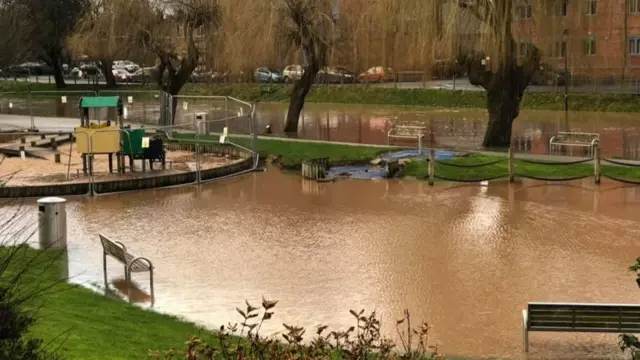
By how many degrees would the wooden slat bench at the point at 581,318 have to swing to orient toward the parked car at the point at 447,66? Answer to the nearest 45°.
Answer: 0° — it already faces it

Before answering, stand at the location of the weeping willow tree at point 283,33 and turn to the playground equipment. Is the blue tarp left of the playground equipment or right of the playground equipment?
left

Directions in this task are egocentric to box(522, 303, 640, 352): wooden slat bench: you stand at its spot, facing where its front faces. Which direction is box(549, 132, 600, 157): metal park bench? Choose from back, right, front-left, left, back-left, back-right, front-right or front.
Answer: front

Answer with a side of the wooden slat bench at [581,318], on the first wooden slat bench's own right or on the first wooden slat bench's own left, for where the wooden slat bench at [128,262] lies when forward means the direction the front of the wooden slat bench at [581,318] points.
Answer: on the first wooden slat bench's own left

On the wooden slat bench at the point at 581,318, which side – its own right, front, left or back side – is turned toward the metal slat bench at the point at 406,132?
front

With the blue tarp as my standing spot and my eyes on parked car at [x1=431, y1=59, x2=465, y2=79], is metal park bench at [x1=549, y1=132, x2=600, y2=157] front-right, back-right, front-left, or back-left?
front-right

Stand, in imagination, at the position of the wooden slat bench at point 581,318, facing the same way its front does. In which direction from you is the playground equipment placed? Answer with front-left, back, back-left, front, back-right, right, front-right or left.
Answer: front-left

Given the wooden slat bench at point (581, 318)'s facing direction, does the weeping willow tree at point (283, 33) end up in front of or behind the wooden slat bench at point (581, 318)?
in front

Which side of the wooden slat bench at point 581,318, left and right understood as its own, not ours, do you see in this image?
back
